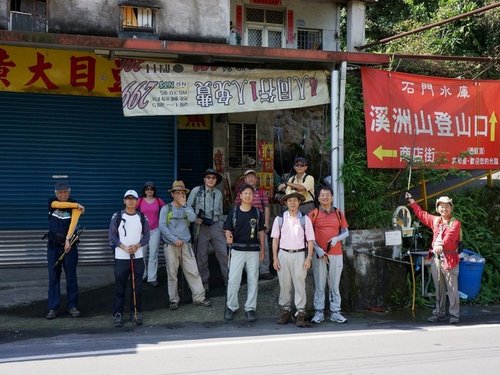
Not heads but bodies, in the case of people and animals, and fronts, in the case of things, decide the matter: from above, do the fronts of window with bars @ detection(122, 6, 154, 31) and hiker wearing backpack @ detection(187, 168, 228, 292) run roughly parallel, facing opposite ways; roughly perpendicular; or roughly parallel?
roughly parallel

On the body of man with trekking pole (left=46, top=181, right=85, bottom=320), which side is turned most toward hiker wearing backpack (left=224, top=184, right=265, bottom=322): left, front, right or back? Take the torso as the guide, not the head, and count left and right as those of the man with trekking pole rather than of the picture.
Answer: left

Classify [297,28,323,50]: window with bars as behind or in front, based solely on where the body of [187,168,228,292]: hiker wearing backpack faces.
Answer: behind

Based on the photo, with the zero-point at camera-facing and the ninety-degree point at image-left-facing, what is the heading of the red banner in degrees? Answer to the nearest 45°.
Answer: approximately 0°

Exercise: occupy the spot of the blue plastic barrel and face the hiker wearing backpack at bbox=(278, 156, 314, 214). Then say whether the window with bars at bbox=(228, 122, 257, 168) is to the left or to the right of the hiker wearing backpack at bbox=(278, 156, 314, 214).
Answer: right

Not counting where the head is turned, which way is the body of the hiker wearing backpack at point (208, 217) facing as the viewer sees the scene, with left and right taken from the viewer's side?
facing the viewer

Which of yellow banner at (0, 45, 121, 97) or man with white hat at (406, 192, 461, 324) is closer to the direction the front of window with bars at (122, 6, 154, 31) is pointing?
the man with white hat

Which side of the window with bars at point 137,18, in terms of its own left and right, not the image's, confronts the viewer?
front

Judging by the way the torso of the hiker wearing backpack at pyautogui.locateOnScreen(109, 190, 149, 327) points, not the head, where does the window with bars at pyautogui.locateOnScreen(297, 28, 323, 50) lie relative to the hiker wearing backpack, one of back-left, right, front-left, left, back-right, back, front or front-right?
back-left

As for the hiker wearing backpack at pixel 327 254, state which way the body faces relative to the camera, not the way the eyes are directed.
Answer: toward the camera
